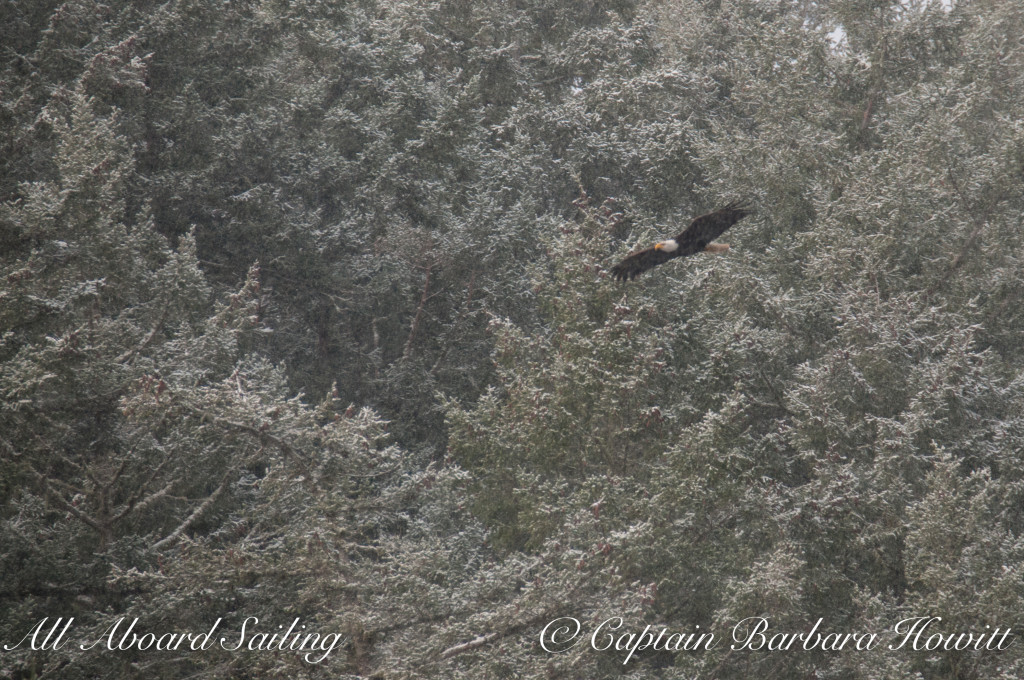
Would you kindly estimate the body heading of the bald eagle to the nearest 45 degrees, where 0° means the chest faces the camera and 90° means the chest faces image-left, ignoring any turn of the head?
approximately 45°
